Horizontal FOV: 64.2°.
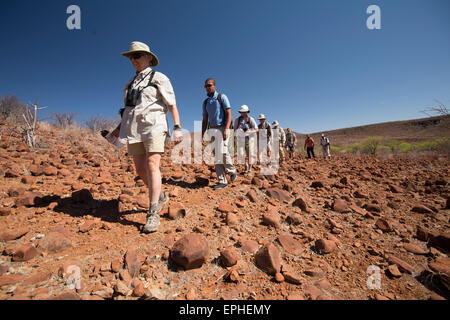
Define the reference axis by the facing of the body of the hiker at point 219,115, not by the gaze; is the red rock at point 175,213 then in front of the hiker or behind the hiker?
in front

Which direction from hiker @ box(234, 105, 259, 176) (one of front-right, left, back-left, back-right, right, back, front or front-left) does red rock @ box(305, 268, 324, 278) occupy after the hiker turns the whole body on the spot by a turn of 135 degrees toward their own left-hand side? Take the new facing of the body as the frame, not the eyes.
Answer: back-right

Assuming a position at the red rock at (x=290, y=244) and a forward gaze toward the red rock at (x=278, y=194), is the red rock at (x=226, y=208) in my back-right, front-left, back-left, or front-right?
front-left

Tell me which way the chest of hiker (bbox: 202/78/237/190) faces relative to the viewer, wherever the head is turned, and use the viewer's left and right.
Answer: facing the viewer and to the left of the viewer

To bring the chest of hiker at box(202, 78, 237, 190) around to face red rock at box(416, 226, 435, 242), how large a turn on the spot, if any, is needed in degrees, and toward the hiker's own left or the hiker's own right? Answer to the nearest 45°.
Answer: approximately 90° to the hiker's own left

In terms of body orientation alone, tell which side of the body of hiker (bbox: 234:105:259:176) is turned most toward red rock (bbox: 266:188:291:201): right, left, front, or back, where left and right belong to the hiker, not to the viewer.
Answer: front

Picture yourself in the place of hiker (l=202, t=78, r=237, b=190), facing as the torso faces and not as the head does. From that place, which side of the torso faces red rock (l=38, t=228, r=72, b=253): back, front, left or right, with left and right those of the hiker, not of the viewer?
front

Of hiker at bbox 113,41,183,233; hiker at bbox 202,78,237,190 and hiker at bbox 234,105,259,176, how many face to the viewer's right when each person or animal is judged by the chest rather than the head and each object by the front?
0

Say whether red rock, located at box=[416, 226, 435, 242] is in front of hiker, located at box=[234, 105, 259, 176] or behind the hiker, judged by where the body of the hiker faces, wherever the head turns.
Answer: in front

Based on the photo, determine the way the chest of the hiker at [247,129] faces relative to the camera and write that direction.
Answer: toward the camera

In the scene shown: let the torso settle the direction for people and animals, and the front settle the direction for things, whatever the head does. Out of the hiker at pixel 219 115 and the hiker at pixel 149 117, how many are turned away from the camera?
0

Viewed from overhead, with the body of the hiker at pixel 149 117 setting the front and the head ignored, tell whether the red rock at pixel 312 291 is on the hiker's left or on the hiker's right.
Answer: on the hiker's left

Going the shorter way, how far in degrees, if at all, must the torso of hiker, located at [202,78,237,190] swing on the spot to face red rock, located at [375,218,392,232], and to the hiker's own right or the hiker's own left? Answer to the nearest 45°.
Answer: approximately 90° to the hiker's own left

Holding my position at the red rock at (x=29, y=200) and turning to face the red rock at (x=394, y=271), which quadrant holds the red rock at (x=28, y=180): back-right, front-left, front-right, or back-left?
back-left
